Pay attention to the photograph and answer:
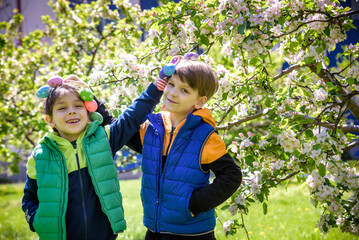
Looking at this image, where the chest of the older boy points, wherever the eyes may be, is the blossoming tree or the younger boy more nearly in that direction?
the younger boy

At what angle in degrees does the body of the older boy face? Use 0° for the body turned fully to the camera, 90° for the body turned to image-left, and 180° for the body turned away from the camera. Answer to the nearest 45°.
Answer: approximately 45°

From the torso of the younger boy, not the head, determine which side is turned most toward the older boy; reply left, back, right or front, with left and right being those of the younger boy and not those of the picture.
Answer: left

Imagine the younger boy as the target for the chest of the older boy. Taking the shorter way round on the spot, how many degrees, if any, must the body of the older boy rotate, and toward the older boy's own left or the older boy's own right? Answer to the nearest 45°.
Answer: approximately 45° to the older boy's own right

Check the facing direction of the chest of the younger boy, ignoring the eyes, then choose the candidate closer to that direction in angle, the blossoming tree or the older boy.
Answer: the older boy

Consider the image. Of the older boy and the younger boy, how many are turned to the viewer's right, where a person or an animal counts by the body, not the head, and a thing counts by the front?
0

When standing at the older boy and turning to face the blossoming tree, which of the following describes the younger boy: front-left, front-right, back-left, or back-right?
back-left

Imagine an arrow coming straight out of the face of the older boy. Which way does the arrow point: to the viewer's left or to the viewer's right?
to the viewer's left

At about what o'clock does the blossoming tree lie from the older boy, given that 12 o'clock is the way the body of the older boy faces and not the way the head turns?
The blossoming tree is roughly at 6 o'clock from the older boy.
